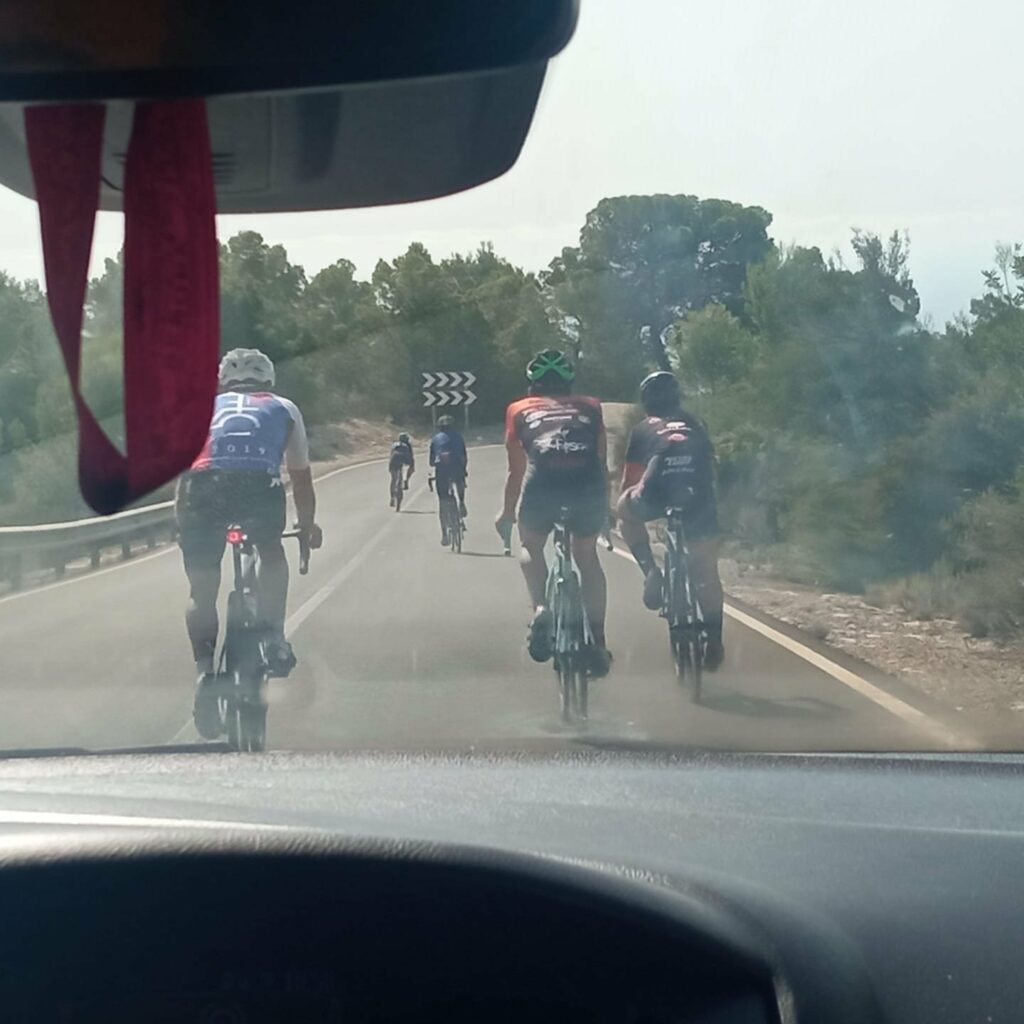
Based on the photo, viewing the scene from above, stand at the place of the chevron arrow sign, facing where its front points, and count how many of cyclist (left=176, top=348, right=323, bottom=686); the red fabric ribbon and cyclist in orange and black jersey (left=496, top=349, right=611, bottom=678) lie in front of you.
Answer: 3

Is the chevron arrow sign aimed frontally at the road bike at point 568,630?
yes

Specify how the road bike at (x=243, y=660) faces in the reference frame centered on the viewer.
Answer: facing away from the viewer

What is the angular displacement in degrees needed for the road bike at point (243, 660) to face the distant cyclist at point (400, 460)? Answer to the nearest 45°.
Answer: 0° — it already faces them

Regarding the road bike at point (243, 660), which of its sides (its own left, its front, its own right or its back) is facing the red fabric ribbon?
back

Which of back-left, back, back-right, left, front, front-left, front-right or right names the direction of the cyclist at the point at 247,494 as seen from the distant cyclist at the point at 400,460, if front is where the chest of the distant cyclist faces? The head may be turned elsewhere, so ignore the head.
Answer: back

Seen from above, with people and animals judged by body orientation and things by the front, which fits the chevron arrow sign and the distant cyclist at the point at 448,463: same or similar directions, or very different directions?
very different directions

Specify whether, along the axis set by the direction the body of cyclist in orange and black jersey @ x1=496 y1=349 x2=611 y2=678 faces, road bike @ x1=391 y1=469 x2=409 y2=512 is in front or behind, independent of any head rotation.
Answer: in front

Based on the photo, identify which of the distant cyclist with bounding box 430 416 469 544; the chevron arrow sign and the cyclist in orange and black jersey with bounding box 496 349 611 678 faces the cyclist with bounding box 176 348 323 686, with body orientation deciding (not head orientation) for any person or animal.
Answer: the chevron arrow sign

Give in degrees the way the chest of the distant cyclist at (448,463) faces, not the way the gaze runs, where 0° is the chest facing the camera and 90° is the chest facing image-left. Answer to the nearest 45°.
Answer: approximately 180°

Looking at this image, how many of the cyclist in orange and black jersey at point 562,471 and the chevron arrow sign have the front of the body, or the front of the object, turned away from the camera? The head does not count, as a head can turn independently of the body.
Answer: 1

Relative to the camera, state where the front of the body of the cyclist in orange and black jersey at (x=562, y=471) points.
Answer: away from the camera

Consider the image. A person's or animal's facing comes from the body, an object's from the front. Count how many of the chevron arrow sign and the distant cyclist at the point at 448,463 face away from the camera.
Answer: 1

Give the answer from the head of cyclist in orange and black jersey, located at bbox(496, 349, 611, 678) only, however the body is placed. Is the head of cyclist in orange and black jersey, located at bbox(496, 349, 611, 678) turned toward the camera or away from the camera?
away from the camera

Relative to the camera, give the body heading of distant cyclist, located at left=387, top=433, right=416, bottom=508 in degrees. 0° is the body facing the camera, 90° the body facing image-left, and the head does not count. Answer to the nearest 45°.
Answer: approximately 180°

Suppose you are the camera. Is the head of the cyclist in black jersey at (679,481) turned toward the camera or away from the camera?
away from the camera

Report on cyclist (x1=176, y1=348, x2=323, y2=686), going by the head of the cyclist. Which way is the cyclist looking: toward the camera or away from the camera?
away from the camera
